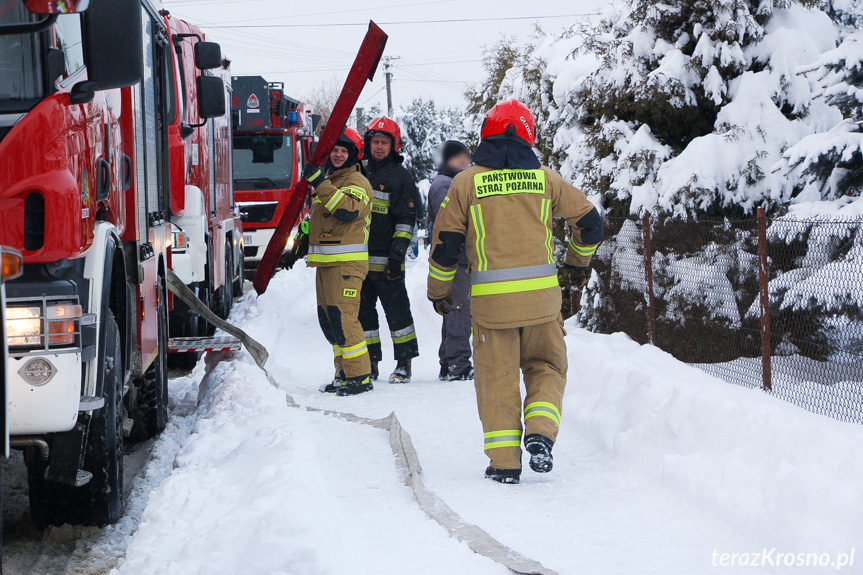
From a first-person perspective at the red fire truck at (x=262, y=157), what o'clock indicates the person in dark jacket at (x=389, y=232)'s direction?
The person in dark jacket is roughly at 12 o'clock from the red fire truck.

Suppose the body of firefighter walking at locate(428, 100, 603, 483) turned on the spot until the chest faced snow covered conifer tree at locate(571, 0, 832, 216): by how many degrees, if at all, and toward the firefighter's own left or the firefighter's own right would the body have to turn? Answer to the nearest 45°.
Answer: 0° — they already face it

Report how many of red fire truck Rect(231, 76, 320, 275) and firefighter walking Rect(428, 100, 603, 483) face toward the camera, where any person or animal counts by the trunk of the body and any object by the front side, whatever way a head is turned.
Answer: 1

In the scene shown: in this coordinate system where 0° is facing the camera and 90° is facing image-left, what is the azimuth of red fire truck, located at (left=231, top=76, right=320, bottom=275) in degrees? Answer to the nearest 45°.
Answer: approximately 0°

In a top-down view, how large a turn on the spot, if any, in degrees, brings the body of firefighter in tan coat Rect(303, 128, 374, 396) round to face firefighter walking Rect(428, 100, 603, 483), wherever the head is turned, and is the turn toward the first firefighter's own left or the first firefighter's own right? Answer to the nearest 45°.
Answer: approximately 45° to the first firefighter's own left

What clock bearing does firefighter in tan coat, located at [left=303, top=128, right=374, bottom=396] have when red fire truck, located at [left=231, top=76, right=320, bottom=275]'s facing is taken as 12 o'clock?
The firefighter in tan coat is roughly at 12 o'clock from the red fire truck.

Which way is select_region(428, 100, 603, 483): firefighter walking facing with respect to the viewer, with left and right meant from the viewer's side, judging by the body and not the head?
facing away from the viewer

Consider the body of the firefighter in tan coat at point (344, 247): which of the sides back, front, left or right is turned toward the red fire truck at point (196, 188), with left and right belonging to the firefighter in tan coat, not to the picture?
right

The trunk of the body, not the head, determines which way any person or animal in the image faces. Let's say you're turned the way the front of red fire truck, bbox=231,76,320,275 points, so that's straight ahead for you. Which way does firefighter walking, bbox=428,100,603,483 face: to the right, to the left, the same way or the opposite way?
the opposite way

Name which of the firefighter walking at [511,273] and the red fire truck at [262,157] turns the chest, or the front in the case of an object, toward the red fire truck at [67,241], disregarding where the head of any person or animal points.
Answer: the red fire truck at [262,157]
